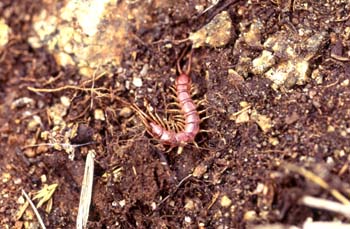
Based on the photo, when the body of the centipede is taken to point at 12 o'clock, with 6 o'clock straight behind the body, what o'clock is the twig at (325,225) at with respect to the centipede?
The twig is roughly at 5 o'clock from the centipede.

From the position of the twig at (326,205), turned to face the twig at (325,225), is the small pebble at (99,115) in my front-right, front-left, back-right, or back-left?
back-right

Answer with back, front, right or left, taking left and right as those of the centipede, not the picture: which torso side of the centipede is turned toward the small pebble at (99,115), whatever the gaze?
left

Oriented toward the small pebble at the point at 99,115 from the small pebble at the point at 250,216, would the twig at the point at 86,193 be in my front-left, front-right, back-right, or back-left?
front-left

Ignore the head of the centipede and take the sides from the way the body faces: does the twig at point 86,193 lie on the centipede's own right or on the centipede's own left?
on the centipede's own left

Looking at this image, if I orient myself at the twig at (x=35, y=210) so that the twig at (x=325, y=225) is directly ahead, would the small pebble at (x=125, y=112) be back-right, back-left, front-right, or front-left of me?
front-left

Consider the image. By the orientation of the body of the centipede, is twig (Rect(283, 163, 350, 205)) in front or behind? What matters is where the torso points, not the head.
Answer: behind

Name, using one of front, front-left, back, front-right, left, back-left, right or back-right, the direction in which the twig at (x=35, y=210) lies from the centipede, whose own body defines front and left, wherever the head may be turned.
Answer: left

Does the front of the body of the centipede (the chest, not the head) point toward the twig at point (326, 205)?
no

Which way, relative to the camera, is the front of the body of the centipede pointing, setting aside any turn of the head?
away from the camera
